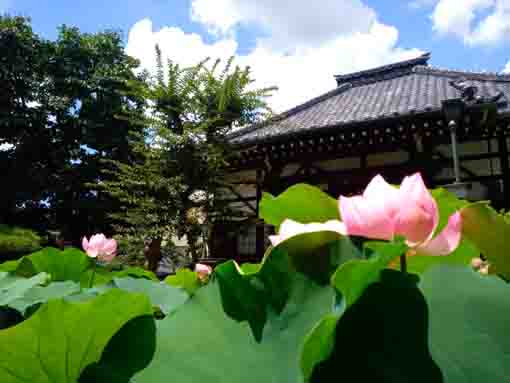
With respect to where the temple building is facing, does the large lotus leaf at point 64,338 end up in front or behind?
in front

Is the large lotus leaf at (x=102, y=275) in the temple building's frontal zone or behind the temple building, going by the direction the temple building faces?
frontal zone

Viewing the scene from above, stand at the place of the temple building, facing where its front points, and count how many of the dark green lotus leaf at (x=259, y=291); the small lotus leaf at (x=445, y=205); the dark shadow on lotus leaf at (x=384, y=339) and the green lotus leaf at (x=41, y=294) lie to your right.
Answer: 0

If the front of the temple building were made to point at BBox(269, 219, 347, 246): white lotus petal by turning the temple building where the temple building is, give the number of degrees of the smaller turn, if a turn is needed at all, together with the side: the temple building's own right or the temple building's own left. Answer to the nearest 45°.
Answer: approximately 45° to the temple building's own left

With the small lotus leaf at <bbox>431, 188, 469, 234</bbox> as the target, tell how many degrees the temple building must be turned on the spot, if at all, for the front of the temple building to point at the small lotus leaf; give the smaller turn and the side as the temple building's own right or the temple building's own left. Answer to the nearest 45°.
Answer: approximately 45° to the temple building's own left

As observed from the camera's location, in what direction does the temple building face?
facing the viewer and to the left of the viewer

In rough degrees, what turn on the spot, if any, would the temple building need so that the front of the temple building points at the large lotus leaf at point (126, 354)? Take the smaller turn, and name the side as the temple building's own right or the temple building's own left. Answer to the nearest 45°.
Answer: approximately 45° to the temple building's own left

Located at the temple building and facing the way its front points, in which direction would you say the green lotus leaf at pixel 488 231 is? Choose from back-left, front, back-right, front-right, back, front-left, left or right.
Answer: front-left

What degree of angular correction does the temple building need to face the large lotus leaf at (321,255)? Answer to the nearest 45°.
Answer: approximately 45° to its left

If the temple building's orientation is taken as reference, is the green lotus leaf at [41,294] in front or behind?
in front
